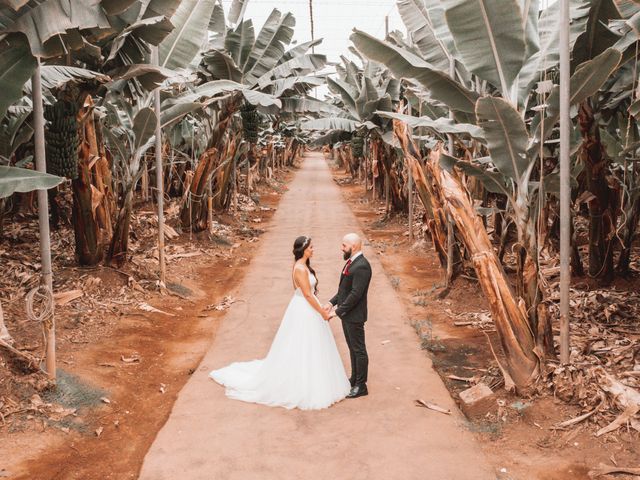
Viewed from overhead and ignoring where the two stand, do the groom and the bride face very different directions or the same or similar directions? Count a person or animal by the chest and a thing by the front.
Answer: very different directions

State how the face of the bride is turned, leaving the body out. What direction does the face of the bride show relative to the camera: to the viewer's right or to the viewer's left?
to the viewer's right

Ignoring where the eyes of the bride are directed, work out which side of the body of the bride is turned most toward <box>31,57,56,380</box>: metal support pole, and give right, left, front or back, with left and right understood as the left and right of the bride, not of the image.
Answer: back

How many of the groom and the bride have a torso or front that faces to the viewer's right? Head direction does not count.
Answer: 1

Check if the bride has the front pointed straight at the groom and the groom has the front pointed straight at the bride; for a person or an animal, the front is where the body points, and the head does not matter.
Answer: yes

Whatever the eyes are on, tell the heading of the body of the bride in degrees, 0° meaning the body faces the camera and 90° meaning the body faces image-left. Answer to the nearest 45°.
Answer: approximately 270°

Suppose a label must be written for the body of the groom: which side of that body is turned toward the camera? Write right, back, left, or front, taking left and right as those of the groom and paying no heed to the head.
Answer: left

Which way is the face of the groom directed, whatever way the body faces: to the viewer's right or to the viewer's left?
to the viewer's left

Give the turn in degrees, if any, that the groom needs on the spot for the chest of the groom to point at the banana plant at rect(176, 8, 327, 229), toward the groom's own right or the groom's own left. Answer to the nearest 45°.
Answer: approximately 90° to the groom's own right

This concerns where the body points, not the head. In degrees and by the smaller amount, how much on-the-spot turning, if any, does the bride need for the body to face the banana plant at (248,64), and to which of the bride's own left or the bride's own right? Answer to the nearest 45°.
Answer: approximately 90° to the bride's own left

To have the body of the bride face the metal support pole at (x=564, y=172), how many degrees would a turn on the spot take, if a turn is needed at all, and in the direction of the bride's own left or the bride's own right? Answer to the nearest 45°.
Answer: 0° — they already face it

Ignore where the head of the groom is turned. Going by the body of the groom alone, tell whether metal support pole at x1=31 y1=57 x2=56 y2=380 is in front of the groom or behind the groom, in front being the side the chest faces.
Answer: in front
